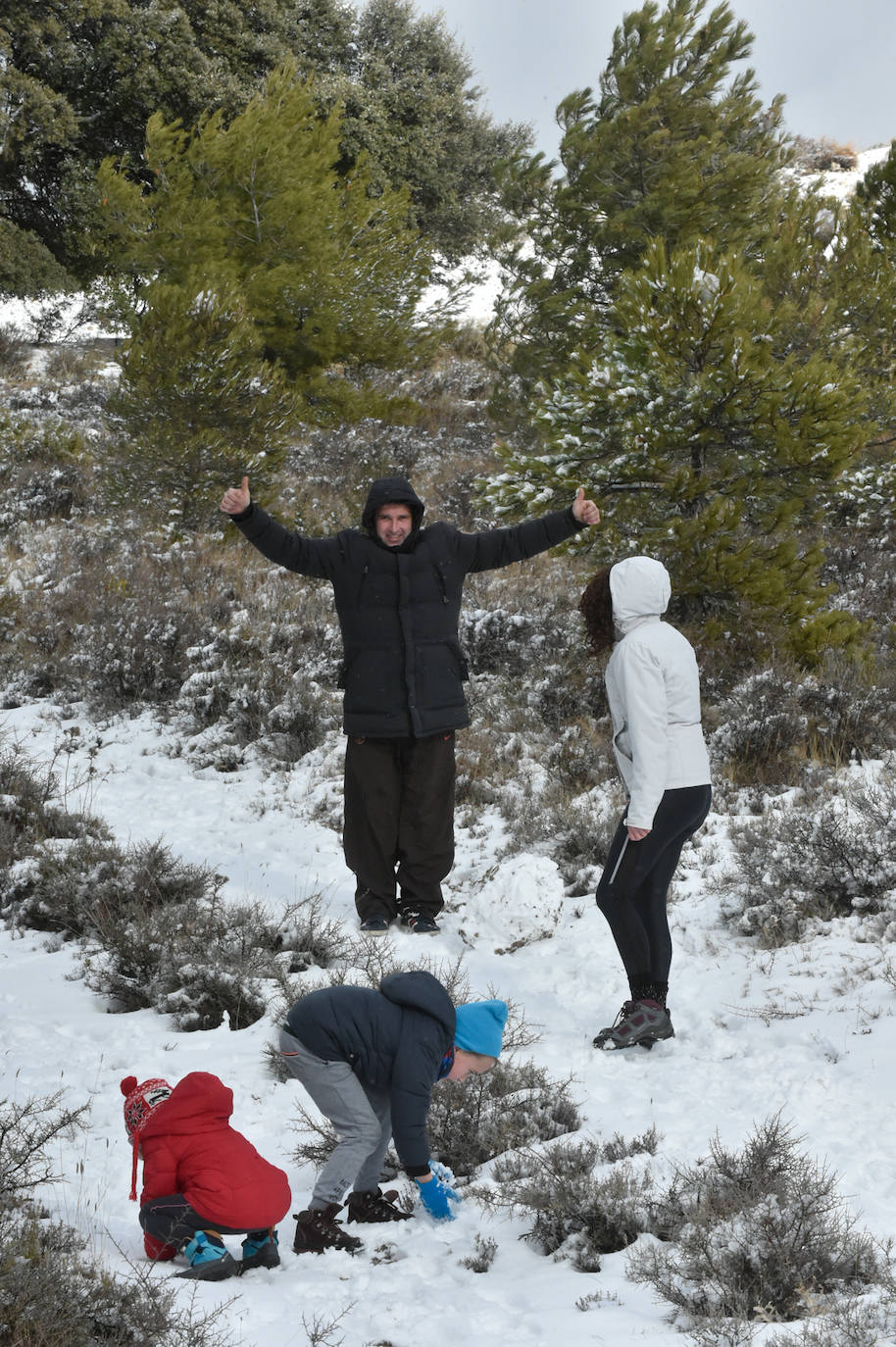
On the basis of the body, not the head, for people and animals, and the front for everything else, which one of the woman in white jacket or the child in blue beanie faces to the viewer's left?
the woman in white jacket

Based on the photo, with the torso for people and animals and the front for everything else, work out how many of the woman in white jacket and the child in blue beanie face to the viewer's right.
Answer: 1

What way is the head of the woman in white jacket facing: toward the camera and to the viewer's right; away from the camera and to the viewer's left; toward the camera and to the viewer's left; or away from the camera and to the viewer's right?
away from the camera and to the viewer's left

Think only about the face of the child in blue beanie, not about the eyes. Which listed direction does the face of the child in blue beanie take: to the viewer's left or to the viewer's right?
to the viewer's right

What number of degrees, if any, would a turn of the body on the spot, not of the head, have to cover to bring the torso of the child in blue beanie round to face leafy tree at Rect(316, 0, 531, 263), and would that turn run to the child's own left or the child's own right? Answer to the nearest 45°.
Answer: approximately 90° to the child's own left

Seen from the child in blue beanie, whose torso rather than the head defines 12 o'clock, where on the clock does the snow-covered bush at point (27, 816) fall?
The snow-covered bush is roughly at 8 o'clock from the child in blue beanie.

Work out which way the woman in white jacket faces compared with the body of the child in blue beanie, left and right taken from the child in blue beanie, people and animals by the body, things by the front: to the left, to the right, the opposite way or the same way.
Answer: the opposite way

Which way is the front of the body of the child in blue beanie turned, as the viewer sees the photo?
to the viewer's right

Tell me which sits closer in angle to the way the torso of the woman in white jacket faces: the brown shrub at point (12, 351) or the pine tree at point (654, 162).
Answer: the brown shrub

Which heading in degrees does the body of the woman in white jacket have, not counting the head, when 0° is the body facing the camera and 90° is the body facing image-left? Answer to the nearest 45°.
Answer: approximately 90°

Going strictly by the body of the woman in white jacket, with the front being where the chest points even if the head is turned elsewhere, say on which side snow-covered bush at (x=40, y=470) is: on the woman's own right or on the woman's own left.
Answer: on the woman's own right
